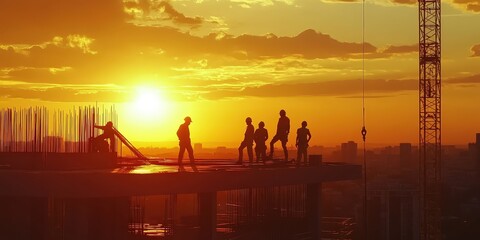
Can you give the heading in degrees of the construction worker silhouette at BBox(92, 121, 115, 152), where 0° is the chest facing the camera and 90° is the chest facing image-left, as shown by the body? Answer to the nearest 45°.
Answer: approximately 90°

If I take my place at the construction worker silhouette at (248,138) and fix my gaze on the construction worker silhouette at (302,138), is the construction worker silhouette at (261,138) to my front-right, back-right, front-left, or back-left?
front-left

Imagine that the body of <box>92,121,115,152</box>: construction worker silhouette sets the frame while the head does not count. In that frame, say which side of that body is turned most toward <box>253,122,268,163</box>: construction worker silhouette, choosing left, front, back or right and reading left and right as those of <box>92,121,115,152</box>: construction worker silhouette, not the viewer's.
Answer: back

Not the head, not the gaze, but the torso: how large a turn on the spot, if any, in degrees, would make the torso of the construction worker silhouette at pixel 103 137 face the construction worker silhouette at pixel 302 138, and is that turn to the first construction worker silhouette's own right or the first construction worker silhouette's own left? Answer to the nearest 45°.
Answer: approximately 180°

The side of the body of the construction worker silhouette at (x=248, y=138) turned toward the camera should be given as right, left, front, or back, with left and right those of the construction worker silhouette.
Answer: left

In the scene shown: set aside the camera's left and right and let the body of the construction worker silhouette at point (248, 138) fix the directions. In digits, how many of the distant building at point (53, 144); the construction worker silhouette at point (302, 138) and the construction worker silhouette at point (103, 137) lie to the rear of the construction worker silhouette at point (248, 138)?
1

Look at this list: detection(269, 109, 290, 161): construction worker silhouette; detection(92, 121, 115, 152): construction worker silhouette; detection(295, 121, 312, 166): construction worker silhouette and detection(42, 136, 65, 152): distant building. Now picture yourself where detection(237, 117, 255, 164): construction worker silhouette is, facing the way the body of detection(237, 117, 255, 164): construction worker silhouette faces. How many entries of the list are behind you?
2

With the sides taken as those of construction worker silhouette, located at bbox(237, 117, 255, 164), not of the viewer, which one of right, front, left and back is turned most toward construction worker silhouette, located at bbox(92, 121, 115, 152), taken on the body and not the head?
front
